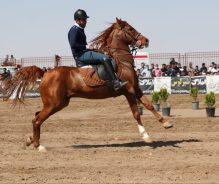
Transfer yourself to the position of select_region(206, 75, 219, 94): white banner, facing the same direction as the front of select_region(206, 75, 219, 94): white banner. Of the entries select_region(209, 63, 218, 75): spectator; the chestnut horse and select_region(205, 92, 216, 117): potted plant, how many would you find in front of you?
2

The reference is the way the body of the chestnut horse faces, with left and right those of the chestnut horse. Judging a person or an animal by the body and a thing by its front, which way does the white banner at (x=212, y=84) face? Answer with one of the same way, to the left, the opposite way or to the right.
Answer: to the right

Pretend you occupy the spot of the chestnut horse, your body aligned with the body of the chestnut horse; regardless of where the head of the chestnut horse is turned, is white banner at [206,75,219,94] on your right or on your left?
on your left

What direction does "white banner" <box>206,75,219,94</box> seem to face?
toward the camera

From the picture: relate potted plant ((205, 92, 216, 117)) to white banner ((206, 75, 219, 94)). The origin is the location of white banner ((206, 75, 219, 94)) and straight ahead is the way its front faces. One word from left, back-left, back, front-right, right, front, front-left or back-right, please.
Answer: front

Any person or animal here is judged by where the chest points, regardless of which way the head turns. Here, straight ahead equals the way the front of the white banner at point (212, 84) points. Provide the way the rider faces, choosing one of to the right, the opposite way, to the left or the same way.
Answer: to the left

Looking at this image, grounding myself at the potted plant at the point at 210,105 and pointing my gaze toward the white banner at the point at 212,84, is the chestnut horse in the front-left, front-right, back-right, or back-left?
back-left

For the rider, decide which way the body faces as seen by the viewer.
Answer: to the viewer's right

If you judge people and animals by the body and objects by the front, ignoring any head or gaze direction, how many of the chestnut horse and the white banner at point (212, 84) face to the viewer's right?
1

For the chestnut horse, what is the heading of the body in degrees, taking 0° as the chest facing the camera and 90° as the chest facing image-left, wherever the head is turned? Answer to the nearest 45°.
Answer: approximately 270°

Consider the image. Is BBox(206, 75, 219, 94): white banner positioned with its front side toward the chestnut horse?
yes

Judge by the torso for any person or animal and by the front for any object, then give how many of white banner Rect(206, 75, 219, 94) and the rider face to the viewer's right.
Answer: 1

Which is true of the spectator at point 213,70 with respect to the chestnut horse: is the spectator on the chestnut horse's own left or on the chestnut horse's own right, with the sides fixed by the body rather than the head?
on the chestnut horse's own left
